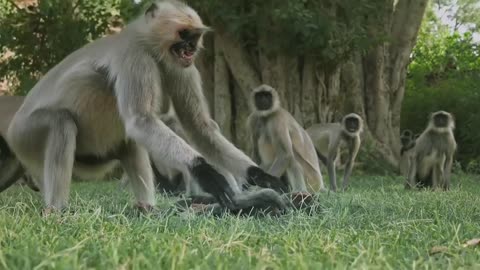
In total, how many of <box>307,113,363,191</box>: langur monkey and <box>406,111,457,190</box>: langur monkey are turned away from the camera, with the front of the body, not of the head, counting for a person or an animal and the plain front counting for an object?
0

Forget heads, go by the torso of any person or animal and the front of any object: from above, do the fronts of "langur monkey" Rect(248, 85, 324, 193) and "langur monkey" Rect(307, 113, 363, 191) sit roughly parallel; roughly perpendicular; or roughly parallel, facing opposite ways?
roughly perpendicular

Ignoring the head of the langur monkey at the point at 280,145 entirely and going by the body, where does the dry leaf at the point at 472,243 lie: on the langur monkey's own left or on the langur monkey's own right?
on the langur monkey's own left

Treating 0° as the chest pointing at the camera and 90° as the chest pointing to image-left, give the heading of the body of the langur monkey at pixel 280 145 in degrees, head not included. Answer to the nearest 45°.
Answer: approximately 45°

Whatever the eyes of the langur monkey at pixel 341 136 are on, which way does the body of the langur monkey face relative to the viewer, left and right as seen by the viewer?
facing the viewer and to the right of the viewer

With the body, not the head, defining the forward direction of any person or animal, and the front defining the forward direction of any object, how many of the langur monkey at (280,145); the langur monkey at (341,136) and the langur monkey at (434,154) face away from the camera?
0

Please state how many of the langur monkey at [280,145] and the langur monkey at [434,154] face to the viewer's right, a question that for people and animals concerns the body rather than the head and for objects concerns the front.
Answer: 0

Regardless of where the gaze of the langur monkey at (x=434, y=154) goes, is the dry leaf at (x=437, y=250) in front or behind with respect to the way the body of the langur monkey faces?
in front

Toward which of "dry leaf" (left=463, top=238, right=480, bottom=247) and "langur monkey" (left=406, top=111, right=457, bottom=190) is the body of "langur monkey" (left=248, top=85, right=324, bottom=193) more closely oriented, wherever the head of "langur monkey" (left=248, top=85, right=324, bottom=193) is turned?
the dry leaf

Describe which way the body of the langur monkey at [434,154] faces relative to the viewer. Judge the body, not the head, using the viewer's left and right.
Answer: facing the viewer

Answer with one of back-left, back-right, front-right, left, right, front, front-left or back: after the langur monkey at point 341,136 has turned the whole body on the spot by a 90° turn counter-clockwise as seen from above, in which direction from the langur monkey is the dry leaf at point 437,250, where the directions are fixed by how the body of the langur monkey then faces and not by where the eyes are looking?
back-right

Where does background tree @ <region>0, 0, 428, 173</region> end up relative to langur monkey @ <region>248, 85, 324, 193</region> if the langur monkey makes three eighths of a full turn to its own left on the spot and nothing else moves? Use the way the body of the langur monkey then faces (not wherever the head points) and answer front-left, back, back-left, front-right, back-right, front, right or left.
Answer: left
